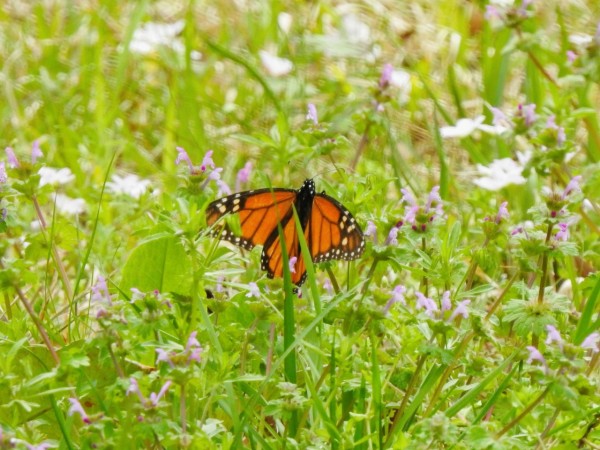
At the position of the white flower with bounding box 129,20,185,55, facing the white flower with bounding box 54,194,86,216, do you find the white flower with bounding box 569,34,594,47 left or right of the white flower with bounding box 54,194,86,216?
left

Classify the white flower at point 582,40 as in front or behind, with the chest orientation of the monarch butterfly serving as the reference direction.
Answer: in front

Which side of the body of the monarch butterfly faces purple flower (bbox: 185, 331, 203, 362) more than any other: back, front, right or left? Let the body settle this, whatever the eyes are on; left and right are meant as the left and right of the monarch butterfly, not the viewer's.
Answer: back

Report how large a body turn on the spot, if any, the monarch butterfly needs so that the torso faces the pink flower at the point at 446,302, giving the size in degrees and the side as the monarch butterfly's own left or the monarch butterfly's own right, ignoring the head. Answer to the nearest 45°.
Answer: approximately 135° to the monarch butterfly's own right

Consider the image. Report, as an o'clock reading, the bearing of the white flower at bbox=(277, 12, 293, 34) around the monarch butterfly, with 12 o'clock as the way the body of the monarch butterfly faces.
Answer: The white flower is roughly at 12 o'clock from the monarch butterfly.

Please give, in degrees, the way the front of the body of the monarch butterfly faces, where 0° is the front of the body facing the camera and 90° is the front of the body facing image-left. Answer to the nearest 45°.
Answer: approximately 180°

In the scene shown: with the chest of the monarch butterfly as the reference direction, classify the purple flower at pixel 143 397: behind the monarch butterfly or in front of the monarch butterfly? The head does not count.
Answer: behind
